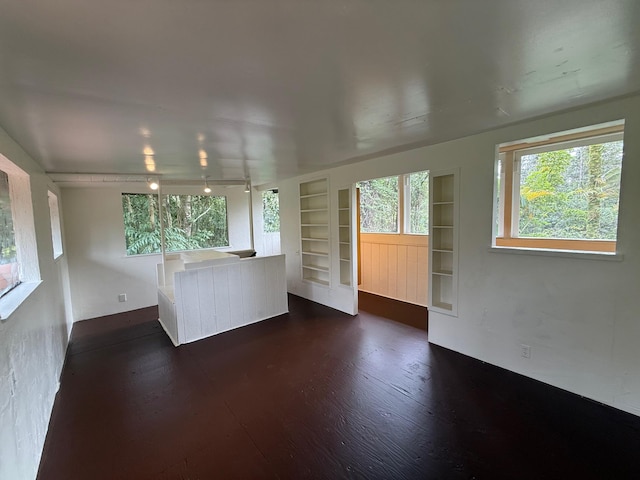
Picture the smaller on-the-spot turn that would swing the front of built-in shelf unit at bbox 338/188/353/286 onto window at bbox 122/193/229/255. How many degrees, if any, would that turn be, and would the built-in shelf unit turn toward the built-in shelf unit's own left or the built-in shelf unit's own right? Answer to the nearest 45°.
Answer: approximately 45° to the built-in shelf unit's own right

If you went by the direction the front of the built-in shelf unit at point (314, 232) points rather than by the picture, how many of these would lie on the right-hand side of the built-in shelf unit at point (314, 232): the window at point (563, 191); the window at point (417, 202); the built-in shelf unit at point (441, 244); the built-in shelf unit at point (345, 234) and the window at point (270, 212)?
1

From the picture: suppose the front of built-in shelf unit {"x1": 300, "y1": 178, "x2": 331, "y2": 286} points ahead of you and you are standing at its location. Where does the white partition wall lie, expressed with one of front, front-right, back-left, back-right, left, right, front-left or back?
front

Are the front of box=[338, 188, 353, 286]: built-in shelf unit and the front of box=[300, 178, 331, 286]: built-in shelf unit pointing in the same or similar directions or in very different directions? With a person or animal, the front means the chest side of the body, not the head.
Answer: same or similar directions

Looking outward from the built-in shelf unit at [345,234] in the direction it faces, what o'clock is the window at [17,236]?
The window is roughly at 12 o'clock from the built-in shelf unit.

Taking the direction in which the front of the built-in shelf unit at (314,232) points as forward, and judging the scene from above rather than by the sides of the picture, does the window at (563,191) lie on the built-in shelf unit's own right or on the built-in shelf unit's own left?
on the built-in shelf unit's own left

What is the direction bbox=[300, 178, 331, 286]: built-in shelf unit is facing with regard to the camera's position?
facing the viewer and to the left of the viewer

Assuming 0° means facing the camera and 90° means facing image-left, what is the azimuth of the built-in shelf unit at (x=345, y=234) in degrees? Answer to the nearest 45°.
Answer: approximately 45°

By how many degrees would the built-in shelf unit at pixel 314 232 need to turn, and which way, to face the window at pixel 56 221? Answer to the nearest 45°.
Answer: approximately 45° to its right

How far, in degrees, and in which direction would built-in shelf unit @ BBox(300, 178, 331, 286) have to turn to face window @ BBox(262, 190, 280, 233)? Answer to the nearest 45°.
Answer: approximately 90° to its right

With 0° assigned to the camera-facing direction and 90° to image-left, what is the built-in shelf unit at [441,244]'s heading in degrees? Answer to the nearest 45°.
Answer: approximately 45°

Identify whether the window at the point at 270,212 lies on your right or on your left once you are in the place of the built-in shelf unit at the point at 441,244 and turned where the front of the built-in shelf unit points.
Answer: on your right

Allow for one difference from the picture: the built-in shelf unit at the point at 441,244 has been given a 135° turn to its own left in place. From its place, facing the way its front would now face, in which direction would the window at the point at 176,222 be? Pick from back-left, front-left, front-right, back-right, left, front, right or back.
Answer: back

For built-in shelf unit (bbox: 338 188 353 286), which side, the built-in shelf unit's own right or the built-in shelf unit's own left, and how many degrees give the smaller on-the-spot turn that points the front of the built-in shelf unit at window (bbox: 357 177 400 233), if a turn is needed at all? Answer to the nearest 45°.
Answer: approximately 180°

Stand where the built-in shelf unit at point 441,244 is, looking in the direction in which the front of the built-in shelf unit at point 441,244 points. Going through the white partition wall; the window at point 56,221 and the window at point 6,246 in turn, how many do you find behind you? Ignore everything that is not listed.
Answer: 0

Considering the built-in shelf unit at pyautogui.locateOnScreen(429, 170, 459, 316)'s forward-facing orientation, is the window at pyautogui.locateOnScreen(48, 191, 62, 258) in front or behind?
in front

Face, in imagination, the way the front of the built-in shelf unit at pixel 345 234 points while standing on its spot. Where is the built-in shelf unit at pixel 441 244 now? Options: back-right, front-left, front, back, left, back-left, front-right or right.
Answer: left

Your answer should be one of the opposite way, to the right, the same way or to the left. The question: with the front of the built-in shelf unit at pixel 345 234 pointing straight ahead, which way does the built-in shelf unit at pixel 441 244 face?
the same way

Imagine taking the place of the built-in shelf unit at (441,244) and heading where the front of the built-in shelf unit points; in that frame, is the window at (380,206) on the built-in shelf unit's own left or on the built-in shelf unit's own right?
on the built-in shelf unit's own right
